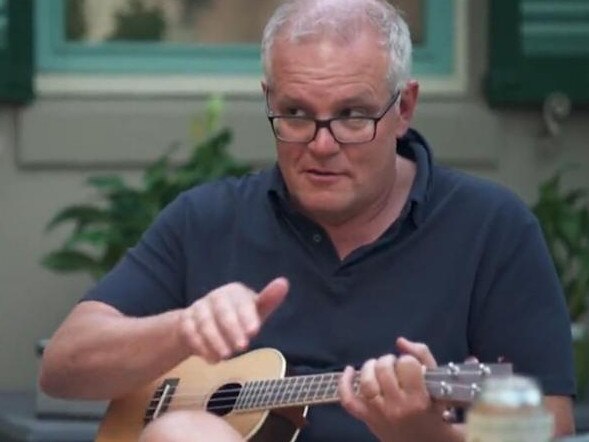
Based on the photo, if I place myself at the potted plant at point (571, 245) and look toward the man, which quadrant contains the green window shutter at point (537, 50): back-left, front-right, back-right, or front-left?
back-right

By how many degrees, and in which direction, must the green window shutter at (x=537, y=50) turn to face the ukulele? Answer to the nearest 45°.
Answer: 0° — it already faces it

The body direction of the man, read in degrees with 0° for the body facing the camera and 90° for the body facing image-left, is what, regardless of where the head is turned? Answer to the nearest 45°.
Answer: approximately 0°

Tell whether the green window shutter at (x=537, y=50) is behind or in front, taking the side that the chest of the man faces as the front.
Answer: behind

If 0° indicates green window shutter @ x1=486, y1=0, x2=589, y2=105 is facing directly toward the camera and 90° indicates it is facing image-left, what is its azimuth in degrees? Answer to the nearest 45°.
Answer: approximately 0°

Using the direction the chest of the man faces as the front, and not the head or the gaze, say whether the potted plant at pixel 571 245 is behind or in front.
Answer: behind

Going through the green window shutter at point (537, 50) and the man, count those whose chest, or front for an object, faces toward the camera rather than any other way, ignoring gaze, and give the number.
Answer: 2
